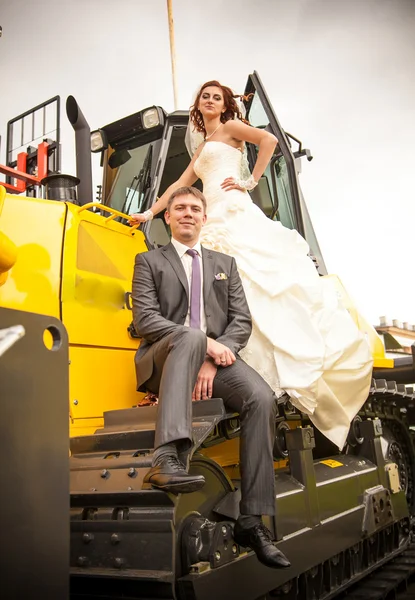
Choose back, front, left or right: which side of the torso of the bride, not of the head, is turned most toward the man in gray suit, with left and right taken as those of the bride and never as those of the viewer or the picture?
front

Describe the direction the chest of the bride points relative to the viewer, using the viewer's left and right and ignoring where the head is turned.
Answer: facing the viewer and to the left of the viewer

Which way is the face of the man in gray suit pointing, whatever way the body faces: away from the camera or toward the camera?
toward the camera
